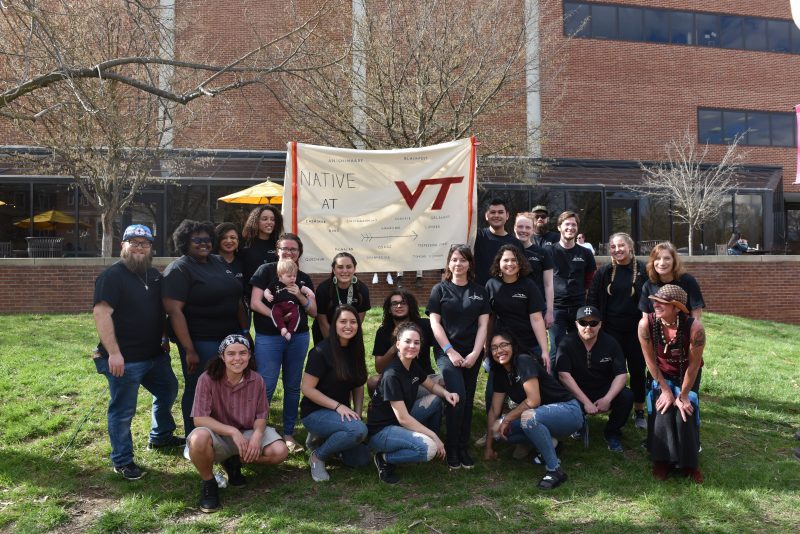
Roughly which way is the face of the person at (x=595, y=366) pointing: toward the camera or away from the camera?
toward the camera

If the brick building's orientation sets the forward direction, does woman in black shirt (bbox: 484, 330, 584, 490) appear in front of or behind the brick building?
in front

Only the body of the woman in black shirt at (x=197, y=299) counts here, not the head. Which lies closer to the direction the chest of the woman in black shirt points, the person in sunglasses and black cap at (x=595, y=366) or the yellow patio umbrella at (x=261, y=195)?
the person in sunglasses and black cap

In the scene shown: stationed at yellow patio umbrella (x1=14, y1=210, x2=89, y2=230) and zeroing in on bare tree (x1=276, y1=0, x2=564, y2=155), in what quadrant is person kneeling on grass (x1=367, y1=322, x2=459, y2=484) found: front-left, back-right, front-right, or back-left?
front-right

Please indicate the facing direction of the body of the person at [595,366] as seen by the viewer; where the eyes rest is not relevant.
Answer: toward the camera

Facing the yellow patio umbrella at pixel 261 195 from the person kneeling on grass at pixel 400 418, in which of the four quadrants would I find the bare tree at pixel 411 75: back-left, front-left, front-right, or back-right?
front-right

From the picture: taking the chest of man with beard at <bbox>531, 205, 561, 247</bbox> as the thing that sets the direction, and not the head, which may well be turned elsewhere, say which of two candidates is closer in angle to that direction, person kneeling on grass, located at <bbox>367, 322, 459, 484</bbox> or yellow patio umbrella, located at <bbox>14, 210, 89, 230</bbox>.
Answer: the person kneeling on grass

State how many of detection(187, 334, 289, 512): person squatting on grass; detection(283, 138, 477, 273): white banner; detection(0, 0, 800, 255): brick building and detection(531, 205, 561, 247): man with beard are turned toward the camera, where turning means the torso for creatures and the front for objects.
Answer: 4

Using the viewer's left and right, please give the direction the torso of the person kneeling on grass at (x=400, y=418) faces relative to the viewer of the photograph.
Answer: facing the viewer and to the right of the viewer

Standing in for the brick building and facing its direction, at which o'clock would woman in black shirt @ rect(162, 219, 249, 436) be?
The woman in black shirt is roughly at 1 o'clock from the brick building.

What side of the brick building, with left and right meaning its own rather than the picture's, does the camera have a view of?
front

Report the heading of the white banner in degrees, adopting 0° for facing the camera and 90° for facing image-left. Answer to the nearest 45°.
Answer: approximately 0°
